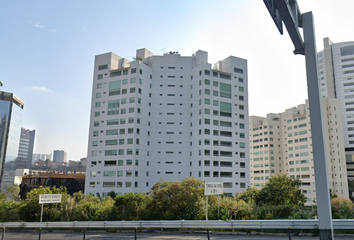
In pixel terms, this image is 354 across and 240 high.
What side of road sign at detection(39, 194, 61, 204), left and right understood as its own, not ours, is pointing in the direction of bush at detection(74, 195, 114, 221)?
left

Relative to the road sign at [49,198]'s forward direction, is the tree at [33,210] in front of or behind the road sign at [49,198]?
behind

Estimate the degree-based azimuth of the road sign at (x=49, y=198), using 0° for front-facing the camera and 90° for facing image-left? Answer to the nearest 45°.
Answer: approximately 0°

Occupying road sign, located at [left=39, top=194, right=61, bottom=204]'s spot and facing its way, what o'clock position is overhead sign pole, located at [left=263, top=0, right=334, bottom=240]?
The overhead sign pole is roughly at 11 o'clock from the road sign.

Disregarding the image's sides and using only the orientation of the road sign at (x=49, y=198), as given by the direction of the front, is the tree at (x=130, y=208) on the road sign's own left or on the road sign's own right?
on the road sign's own left

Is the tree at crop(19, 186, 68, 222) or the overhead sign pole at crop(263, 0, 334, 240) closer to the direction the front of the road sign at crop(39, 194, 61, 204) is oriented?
the overhead sign pole

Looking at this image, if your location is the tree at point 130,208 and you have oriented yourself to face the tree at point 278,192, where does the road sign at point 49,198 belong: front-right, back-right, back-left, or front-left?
back-left

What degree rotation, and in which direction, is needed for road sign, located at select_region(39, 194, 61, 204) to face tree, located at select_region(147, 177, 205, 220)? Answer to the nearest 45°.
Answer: approximately 45° to its left

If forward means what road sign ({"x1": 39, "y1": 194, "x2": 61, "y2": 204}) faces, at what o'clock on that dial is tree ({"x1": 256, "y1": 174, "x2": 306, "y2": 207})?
The tree is roughly at 9 o'clock from the road sign.
